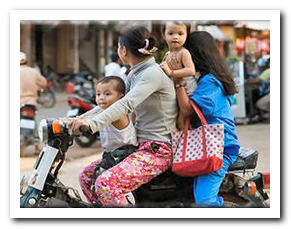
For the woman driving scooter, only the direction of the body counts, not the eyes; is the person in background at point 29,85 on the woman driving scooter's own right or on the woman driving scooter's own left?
on the woman driving scooter's own right

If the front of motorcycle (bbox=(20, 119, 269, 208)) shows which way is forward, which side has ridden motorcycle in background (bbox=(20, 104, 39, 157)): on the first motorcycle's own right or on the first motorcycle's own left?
on the first motorcycle's own right

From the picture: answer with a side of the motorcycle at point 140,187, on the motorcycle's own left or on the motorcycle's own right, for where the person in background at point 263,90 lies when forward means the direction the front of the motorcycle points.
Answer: on the motorcycle's own right

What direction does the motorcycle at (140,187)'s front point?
to the viewer's left

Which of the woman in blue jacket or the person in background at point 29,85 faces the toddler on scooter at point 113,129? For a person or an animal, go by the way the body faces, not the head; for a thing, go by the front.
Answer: the woman in blue jacket

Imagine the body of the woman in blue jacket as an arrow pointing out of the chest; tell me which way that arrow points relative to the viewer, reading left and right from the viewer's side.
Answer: facing to the left of the viewer
